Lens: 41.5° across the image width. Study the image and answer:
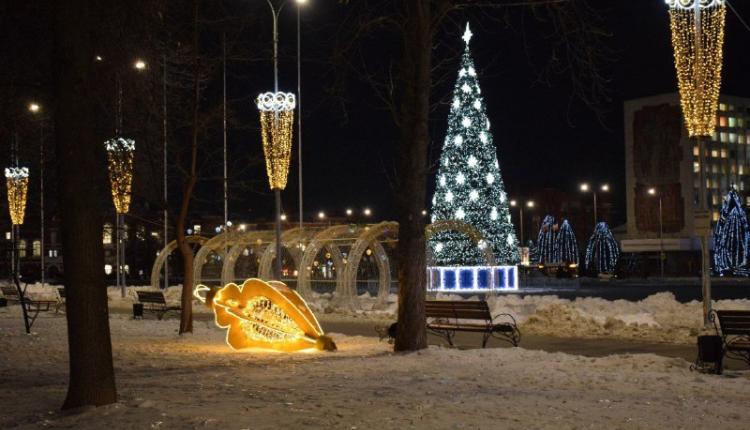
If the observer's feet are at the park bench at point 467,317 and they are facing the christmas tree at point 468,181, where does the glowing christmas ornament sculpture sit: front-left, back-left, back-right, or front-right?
back-left

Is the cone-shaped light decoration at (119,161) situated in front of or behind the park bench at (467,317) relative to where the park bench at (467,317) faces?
behind
